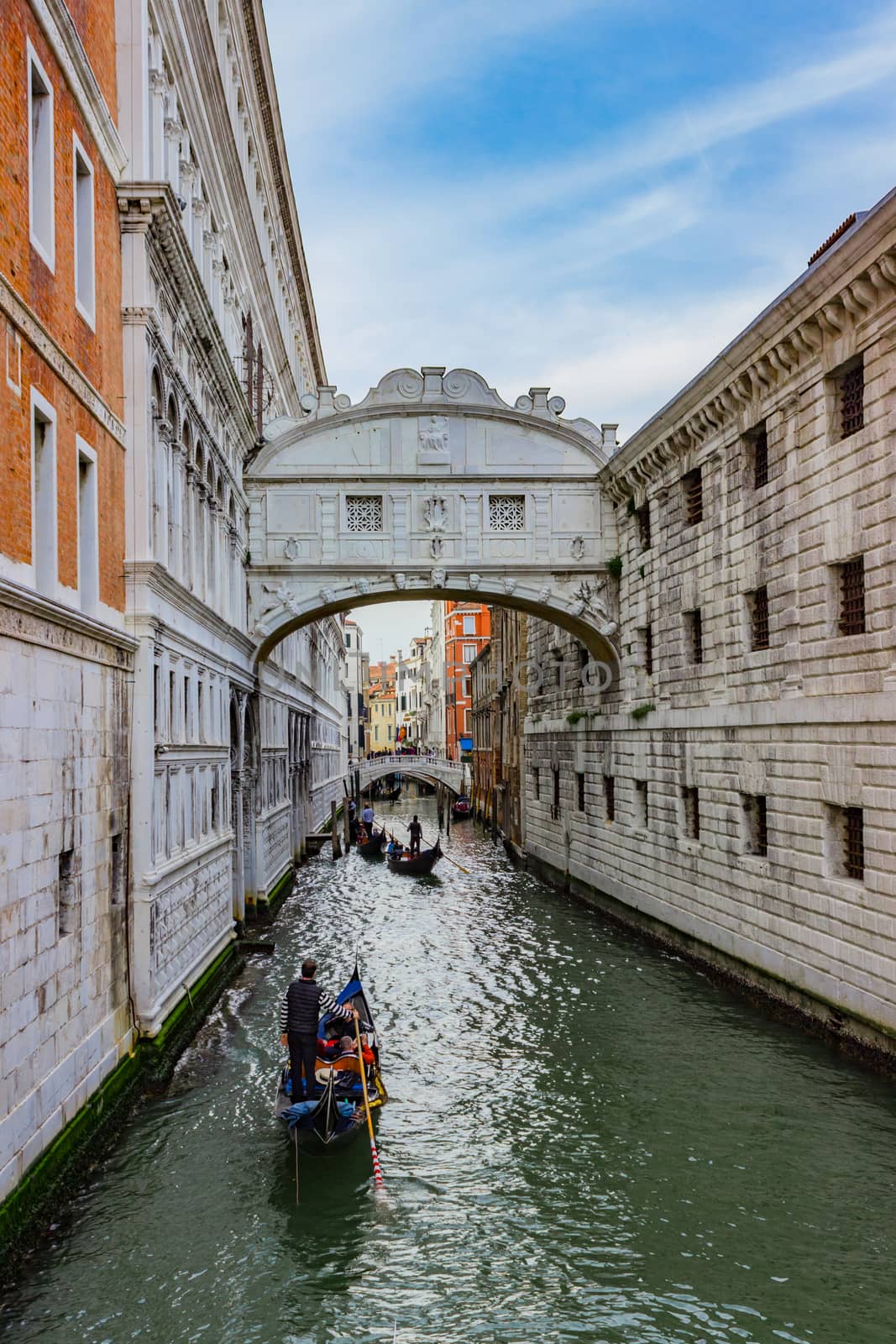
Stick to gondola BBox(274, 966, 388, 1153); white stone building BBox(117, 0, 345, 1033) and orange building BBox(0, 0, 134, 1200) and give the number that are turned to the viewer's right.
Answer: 2

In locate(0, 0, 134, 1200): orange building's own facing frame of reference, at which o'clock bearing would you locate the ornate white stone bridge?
The ornate white stone bridge is roughly at 10 o'clock from the orange building.

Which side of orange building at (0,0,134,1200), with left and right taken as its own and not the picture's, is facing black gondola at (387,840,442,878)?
left

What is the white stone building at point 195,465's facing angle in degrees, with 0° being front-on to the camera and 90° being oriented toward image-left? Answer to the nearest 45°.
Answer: approximately 270°

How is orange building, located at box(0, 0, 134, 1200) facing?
to the viewer's right

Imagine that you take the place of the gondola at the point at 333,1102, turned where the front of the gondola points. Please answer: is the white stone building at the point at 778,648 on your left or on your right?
on your right

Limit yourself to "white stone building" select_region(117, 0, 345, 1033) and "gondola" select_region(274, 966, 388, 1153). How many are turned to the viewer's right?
1

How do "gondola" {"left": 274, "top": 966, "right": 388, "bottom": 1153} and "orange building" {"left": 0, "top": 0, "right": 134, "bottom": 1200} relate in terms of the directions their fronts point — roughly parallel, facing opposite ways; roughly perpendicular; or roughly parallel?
roughly perpendicular

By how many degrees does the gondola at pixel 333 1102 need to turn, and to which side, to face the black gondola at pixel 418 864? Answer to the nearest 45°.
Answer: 0° — it already faces it

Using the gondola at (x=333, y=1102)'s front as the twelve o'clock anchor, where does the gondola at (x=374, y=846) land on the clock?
the gondola at (x=374, y=846) is roughly at 12 o'clock from the gondola at (x=333, y=1102).

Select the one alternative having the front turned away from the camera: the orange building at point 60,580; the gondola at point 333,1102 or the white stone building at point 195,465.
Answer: the gondola

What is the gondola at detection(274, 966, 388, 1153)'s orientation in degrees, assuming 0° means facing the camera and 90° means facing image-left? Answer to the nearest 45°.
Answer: approximately 180°
